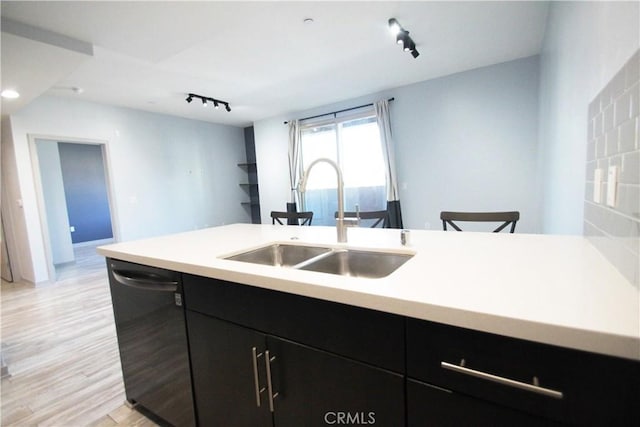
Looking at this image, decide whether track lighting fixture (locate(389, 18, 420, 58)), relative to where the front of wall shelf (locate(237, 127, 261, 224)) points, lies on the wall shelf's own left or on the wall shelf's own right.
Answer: on the wall shelf's own left

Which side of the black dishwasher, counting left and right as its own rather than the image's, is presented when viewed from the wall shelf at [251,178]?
back

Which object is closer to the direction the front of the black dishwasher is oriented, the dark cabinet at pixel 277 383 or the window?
the dark cabinet

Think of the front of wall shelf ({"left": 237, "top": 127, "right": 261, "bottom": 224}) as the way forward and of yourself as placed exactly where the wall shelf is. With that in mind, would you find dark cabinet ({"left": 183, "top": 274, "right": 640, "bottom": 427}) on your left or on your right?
on your left

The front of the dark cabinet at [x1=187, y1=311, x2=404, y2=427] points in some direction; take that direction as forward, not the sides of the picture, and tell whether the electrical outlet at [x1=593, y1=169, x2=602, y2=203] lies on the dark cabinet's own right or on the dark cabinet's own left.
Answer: on the dark cabinet's own left

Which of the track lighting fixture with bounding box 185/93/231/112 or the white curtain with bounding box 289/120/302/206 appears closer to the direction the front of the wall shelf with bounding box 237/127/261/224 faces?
the track lighting fixture

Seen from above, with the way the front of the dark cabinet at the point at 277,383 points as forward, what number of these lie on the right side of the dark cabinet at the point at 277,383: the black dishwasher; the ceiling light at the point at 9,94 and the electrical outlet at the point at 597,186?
2

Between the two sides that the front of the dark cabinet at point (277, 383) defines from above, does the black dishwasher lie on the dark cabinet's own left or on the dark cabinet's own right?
on the dark cabinet's own right

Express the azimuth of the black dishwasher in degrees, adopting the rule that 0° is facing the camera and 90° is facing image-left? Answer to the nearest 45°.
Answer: approximately 45°
